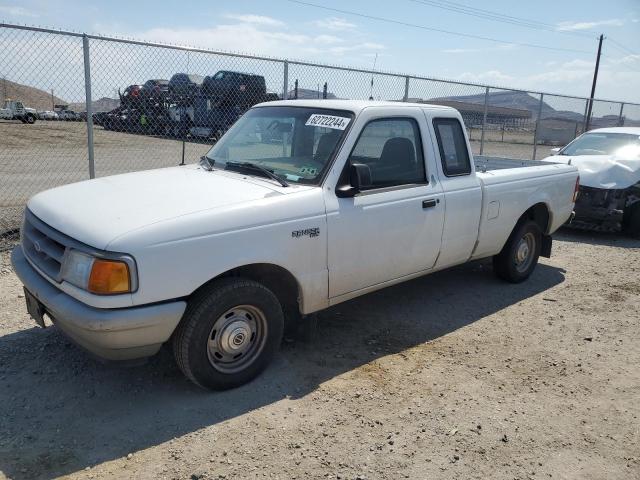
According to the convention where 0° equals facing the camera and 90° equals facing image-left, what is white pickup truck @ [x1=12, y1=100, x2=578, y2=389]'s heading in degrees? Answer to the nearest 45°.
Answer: approximately 45°

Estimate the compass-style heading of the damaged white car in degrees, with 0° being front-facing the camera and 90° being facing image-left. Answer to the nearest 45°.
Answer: approximately 45°

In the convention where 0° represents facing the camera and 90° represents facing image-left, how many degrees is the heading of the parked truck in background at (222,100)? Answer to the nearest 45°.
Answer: approximately 45°

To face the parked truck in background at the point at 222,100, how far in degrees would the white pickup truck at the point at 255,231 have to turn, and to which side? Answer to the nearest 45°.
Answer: approximately 135° to its right

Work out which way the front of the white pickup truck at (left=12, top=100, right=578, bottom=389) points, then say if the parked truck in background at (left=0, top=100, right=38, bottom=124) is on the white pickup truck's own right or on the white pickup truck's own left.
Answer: on the white pickup truck's own right

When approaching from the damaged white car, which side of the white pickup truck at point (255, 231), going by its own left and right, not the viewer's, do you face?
back

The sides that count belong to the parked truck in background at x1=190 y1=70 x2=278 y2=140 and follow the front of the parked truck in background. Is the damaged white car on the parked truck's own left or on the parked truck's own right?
on the parked truck's own left
